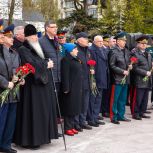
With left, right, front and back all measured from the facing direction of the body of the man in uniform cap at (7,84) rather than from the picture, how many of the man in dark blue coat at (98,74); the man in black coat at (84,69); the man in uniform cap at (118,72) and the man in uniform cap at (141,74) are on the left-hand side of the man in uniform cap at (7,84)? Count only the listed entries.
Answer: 4

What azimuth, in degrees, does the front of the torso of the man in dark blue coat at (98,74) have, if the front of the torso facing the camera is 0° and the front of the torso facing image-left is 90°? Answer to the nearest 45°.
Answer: approximately 315°

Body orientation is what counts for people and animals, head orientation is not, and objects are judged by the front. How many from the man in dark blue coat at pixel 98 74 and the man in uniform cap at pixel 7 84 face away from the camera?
0

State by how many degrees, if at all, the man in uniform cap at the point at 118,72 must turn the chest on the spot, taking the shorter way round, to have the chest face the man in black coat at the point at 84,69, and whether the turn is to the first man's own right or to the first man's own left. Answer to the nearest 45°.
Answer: approximately 90° to the first man's own right

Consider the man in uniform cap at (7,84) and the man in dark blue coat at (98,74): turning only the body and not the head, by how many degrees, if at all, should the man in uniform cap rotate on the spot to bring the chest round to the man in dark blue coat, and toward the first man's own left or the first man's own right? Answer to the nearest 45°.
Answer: approximately 90° to the first man's own left

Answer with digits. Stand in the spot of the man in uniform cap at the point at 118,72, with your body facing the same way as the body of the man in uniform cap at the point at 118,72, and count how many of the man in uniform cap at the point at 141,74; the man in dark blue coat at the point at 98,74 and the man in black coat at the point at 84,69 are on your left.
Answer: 1

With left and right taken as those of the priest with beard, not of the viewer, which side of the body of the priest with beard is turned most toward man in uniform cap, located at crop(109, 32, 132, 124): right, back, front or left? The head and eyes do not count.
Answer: left

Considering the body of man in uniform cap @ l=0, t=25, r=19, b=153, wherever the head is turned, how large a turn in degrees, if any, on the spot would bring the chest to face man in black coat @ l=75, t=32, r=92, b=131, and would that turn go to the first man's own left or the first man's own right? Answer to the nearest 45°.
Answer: approximately 90° to the first man's own left

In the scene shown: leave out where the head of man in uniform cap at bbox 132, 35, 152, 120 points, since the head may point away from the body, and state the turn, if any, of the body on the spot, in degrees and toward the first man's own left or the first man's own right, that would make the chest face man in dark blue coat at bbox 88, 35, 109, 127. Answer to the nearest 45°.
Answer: approximately 90° to the first man's own right

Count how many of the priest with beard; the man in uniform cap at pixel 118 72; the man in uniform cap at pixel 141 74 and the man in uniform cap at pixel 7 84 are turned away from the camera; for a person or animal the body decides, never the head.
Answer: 0

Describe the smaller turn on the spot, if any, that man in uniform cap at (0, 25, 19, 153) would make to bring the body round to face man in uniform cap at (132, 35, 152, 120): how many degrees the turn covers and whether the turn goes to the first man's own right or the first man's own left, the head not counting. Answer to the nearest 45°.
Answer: approximately 90° to the first man's own left

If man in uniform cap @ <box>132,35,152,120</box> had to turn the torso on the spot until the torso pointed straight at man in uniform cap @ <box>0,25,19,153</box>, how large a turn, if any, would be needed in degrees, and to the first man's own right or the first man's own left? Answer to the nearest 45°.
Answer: approximately 90° to the first man's own right

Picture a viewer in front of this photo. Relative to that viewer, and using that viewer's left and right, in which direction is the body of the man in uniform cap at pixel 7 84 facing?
facing the viewer and to the right of the viewer

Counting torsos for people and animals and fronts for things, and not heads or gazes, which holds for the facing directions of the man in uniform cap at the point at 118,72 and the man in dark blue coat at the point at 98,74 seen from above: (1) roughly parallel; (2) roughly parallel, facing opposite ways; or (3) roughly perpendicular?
roughly parallel
